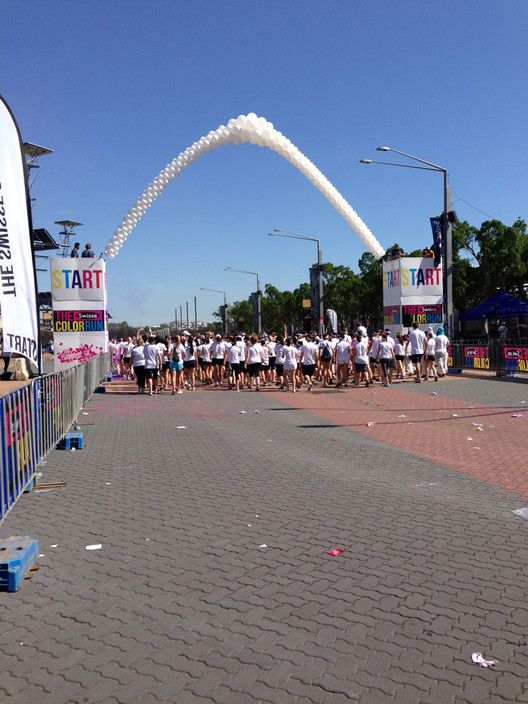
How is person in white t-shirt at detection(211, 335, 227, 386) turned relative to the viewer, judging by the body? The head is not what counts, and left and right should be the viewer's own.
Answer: facing away from the viewer

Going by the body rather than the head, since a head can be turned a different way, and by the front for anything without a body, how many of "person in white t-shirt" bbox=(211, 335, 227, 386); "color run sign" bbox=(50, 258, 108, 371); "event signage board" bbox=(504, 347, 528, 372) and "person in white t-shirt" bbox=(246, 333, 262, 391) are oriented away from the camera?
2

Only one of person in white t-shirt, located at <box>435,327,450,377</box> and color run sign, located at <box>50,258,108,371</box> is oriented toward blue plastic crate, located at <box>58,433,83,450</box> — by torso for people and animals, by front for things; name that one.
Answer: the color run sign

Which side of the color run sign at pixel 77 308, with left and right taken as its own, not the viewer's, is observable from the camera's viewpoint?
front

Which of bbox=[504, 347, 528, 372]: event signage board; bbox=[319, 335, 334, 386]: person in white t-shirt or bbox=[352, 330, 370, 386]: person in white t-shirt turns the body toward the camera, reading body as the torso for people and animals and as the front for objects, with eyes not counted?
the event signage board

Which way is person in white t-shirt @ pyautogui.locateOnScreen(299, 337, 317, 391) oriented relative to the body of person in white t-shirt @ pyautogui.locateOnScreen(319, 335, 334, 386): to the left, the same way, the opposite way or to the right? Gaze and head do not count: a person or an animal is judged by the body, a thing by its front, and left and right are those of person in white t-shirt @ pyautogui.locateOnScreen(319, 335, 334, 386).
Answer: the same way

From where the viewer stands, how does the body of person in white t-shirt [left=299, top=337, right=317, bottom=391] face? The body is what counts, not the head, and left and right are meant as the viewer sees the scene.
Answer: facing away from the viewer

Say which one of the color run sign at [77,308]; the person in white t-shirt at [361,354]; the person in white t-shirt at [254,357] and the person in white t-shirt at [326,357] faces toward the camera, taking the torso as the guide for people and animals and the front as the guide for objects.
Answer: the color run sign

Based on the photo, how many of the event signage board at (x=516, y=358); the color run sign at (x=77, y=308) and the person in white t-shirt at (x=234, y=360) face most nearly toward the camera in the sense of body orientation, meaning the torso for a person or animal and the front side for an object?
2

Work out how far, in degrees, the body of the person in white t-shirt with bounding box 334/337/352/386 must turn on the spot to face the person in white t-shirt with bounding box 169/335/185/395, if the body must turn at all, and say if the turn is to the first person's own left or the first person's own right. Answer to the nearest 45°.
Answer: approximately 90° to the first person's own left

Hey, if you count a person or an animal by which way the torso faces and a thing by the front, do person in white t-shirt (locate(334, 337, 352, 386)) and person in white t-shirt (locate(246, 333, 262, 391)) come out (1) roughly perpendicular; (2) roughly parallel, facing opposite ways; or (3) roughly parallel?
roughly parallel

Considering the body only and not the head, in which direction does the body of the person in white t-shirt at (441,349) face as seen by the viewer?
away from the camera

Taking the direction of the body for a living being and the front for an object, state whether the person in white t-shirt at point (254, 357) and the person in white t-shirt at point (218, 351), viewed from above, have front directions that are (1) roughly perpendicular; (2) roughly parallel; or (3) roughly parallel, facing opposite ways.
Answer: roughly parallel

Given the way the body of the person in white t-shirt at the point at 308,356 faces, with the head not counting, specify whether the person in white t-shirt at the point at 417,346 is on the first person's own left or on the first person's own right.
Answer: on the first person's own right

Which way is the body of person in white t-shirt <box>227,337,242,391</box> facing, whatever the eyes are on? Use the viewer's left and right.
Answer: facing away from the viewer

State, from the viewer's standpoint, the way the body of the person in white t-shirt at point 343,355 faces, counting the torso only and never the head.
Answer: away from the camera

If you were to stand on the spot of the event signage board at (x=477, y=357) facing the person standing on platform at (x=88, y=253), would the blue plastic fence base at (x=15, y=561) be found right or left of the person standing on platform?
left

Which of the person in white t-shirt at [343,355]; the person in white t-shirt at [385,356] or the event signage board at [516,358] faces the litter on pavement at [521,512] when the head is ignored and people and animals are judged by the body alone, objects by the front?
the event signage board

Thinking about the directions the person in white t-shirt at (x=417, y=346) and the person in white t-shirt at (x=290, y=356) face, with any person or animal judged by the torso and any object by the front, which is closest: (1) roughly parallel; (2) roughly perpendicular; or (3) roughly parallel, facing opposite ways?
roughly parallel

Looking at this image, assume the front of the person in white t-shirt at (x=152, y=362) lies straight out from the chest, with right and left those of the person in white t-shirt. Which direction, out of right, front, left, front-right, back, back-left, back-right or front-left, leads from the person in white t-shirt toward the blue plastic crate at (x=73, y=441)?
back

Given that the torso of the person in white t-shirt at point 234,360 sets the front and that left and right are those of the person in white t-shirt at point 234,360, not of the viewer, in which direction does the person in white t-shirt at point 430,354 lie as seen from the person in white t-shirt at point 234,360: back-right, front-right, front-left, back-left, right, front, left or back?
right

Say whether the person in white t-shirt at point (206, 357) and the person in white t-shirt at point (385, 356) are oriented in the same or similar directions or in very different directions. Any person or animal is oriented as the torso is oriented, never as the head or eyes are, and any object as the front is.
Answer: same or similar directions

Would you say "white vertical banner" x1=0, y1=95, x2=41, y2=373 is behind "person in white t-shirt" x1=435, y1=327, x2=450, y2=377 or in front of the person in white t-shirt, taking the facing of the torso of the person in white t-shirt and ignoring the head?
behind

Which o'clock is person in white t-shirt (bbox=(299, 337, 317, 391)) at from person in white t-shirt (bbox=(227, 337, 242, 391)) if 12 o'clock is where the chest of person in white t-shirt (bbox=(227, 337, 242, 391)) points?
person in white t-shirt (bbox=(299, 337, 317, 391)) is roughly at 4 o'clock from person in white t-shirt (bbox=(227, 337, 242, 391)).
